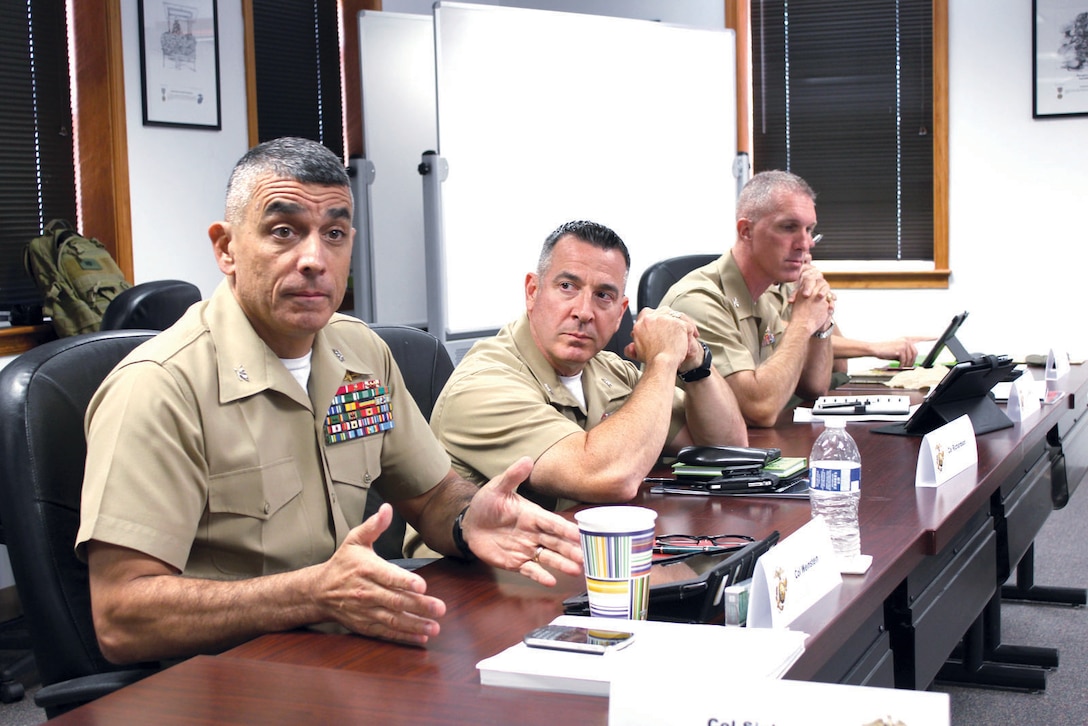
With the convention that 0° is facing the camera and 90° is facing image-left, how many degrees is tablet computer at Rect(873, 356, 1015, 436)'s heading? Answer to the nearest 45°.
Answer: approximately 135°

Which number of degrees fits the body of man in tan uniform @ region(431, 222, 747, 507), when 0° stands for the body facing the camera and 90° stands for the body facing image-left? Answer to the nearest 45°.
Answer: approximately 315°

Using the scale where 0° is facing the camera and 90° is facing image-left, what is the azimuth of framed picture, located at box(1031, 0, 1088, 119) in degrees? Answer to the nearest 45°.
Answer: approximately 0°

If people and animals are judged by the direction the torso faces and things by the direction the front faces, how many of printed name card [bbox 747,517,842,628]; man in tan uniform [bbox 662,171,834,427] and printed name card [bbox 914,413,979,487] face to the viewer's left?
0

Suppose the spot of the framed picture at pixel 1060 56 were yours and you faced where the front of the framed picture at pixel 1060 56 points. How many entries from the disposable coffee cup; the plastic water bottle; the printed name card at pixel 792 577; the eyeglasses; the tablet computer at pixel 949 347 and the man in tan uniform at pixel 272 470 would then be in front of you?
6

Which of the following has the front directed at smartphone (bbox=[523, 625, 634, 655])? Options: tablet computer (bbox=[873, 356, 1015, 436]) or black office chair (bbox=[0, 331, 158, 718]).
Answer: the black office chair

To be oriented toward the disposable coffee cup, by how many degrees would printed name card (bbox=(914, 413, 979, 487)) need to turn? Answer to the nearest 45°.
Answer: approximately 45° to its right

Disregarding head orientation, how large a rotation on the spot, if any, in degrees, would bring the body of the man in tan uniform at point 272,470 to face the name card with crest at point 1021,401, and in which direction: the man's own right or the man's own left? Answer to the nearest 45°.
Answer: approximately 90° to the man's own left

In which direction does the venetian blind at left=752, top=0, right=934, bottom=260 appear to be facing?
toward the camera

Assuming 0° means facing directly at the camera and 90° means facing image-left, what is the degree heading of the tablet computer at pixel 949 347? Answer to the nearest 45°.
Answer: approximately 90°

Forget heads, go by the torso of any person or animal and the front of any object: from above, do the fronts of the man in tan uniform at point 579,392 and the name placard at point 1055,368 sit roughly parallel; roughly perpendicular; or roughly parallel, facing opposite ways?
roughly parallel

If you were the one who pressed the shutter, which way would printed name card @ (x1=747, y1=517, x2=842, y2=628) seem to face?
facing the viewer and to the right of the viewer

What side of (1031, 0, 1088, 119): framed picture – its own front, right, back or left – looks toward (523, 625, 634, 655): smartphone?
front

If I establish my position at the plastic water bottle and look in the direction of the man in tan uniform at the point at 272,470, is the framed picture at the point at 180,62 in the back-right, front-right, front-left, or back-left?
front-right

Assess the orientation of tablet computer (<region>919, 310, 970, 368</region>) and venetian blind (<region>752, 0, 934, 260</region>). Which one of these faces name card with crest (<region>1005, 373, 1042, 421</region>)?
the venetian blind

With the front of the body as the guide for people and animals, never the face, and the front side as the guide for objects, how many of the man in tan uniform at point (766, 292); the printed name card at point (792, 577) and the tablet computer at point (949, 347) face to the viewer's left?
1
